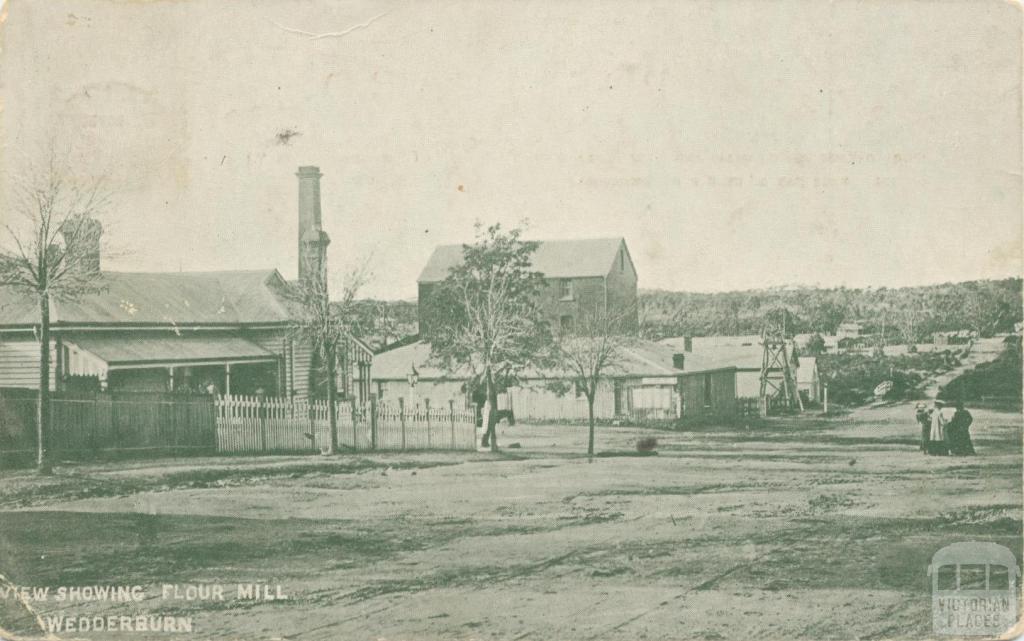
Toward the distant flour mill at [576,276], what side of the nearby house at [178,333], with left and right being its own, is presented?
back

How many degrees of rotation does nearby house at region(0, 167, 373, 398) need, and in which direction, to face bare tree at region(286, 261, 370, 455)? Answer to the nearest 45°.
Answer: approximately 90° to its left

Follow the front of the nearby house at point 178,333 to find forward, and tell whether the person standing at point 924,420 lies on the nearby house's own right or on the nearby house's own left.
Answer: on the nearby house's own left

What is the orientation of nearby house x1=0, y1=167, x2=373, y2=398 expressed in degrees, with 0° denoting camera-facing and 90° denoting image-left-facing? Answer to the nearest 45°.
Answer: approximately 0°

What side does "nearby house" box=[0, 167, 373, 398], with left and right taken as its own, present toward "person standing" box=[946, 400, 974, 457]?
left

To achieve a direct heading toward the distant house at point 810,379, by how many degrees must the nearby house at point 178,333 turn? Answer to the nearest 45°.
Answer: approximately 90° to its left
